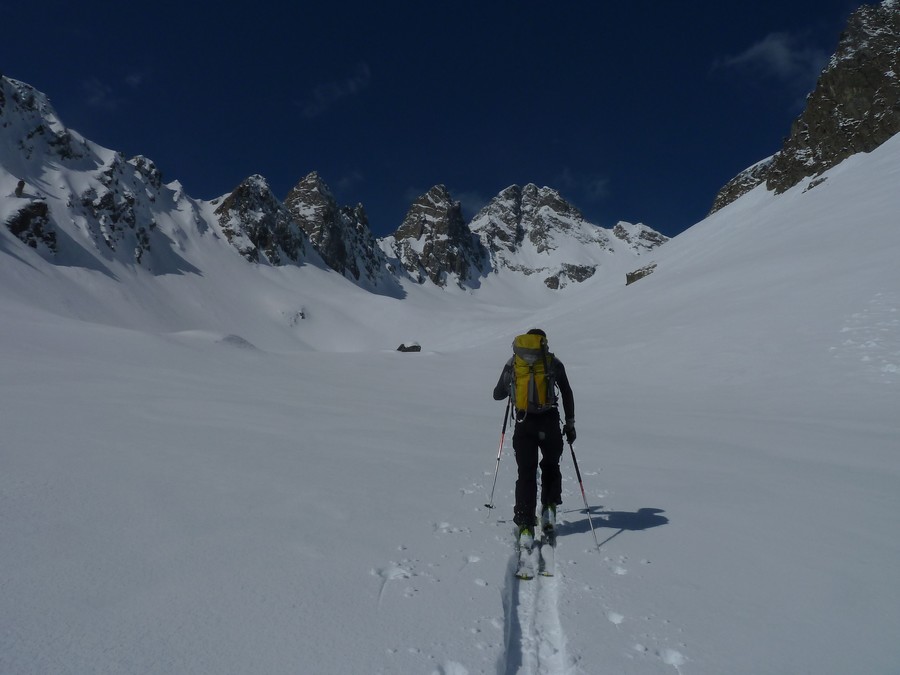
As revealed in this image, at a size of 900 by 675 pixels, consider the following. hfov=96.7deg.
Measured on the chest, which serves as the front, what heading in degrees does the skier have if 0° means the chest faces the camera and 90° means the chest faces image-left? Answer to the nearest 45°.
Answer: approximately 180°
